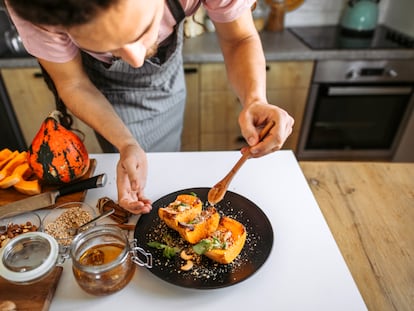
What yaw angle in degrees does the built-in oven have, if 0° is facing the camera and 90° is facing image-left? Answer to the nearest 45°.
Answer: approximately 0°

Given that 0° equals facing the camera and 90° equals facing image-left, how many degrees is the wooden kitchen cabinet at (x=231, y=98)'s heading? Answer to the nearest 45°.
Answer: approximately 0°

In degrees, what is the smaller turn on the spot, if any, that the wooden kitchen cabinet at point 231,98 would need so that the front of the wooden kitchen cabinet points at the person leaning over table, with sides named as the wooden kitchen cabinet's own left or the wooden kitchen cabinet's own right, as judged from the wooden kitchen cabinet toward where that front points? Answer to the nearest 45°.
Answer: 0° — it already faces them

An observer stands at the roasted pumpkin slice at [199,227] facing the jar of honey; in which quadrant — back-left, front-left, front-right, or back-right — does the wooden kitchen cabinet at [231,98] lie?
back-right

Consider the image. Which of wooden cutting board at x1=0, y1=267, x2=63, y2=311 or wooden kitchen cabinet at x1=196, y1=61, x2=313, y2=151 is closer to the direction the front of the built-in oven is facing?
the wooden cutting board

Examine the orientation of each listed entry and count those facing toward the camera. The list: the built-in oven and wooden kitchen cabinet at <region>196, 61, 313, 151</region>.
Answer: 2

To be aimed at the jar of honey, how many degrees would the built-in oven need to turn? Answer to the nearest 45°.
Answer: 0° — it already faces it

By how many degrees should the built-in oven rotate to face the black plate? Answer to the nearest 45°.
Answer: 0° — it already faces it

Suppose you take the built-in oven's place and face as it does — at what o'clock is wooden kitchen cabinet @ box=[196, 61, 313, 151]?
The wooden kitchen cabinet is roughly at 2 o'clock from the built-in oven.

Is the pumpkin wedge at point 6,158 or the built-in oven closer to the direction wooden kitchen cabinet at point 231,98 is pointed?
the pumpkin wedge

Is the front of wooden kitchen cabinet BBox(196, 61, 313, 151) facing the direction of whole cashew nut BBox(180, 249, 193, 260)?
yes
